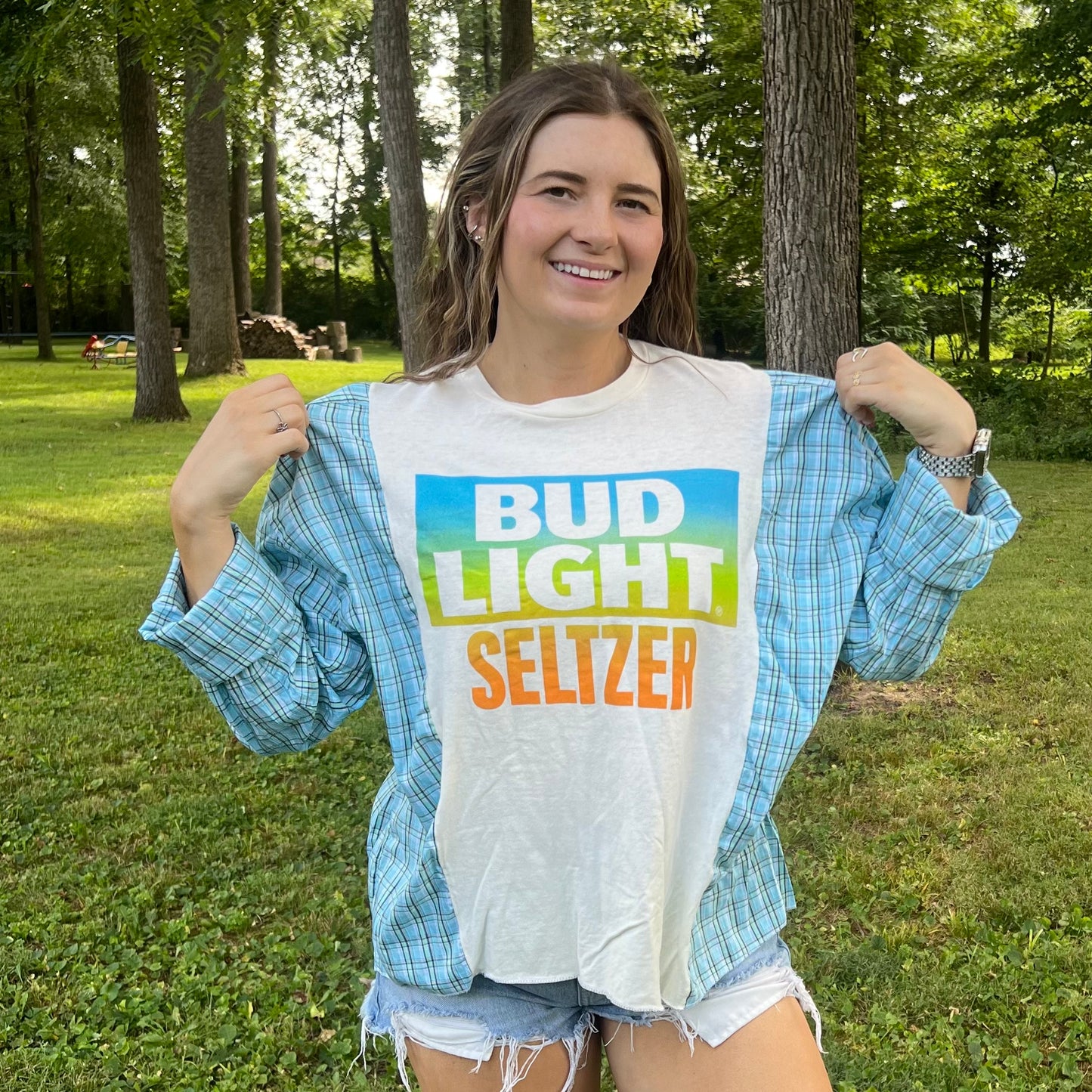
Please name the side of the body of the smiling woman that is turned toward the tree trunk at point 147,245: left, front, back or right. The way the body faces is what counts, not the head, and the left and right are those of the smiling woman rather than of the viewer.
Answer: back

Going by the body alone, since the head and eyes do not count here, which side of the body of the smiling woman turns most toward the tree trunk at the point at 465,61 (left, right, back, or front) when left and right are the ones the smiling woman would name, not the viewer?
back

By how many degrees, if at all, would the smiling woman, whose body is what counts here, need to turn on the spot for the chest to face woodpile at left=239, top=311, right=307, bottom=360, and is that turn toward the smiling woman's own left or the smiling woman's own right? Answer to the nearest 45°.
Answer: approximately 180°

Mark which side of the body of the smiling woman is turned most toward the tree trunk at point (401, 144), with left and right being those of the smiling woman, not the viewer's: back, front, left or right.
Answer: back

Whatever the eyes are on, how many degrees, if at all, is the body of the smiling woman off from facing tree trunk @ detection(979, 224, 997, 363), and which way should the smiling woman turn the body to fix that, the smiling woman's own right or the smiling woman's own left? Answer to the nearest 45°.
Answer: approximately 180°

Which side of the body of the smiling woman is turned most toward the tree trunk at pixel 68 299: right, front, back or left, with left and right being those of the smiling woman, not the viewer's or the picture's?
back

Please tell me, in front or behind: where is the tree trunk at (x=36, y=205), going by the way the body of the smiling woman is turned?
behind

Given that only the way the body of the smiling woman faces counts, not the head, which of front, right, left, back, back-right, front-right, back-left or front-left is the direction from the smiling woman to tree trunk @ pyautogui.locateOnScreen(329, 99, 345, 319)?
back

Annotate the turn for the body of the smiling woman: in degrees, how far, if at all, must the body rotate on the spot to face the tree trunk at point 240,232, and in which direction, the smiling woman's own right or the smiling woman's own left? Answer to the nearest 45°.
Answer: approximately 180°

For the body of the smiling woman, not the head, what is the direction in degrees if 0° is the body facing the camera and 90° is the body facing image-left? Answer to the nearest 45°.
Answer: approximately 0°

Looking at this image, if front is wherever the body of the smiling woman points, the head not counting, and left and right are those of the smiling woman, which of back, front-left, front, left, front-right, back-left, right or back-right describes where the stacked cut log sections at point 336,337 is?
back
